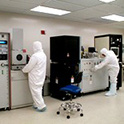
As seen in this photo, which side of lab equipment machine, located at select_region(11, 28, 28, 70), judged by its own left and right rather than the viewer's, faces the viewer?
front

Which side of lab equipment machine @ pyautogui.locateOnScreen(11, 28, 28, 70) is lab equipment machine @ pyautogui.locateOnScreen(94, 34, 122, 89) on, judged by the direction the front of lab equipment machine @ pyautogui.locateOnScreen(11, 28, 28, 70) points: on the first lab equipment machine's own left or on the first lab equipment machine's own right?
on the first lab equipment machine's own left

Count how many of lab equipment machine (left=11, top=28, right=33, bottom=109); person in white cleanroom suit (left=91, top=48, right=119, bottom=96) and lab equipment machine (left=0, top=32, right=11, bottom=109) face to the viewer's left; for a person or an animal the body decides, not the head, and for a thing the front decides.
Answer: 1

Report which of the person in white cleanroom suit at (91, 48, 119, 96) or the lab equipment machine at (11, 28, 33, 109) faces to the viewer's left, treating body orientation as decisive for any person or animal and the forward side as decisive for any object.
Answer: the person in white cleanroom suit

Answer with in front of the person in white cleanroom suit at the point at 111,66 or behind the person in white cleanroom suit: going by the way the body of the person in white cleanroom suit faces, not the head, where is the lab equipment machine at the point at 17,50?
in front

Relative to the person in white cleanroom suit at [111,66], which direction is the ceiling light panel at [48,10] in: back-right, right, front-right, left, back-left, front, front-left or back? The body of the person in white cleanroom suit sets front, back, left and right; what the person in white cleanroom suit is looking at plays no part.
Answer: front-left

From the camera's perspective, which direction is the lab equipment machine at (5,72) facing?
toward the camera

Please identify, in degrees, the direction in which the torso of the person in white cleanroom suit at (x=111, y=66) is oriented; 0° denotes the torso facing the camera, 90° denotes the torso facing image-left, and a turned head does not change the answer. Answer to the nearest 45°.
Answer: approximately 90°

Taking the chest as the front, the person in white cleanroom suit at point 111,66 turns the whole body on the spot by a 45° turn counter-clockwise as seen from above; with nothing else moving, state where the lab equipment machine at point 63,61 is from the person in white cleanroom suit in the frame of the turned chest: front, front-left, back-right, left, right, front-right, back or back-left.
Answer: front
